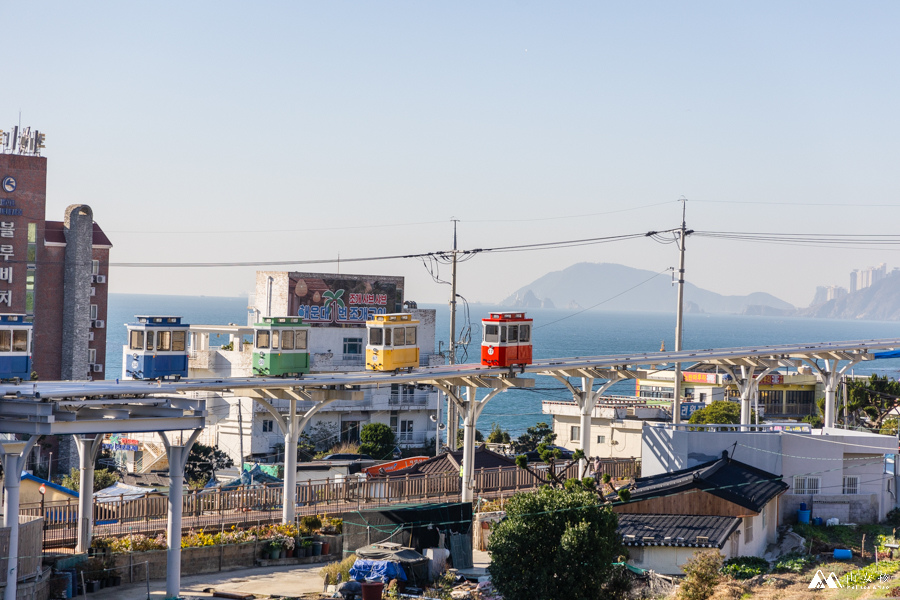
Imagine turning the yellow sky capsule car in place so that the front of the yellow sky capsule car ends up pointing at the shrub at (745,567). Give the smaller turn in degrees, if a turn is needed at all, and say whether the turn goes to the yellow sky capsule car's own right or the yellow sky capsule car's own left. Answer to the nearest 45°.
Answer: approximately 135° to the yellow sky capsule car's own left

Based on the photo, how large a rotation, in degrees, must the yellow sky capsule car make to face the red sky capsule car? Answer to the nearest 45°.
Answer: approximately 135° to its left

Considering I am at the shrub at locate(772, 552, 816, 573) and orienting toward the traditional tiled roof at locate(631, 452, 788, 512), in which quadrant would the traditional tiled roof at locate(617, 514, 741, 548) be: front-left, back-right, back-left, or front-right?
front-left

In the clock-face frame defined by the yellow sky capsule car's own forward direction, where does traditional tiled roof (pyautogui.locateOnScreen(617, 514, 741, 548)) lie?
The traditional tiled roof is roughly at 8 o'clock from the yellow sky capsule car.

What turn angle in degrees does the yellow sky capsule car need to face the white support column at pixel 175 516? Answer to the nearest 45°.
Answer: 0° — it already faces it

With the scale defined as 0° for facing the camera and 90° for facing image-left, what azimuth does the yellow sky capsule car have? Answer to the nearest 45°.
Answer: approximately 45°

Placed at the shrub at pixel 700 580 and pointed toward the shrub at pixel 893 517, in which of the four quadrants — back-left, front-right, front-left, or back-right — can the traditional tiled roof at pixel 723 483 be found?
front-left

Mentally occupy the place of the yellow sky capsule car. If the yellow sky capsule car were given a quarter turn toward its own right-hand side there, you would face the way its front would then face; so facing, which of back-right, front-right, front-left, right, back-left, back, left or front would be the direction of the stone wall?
left

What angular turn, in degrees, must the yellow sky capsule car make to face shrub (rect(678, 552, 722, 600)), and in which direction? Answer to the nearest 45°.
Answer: approximately 90° to its left

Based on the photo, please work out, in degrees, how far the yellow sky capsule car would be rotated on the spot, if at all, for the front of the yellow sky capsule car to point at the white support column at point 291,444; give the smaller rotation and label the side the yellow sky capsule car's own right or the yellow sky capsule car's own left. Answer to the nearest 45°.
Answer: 0° — it already faces it

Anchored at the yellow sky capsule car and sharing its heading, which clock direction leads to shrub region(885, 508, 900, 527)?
The shrub is roughly at 7 o'clock from the yellow sky capsule car.
